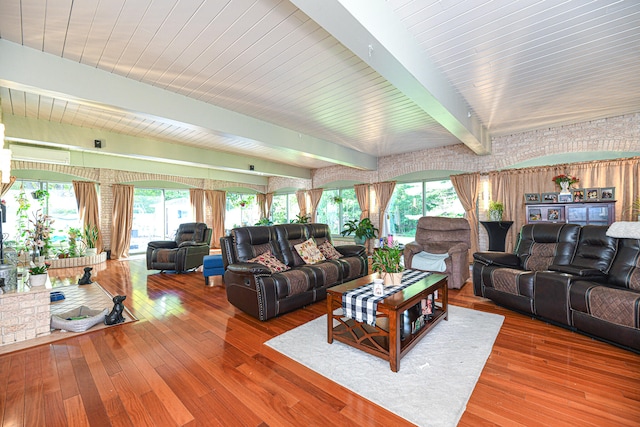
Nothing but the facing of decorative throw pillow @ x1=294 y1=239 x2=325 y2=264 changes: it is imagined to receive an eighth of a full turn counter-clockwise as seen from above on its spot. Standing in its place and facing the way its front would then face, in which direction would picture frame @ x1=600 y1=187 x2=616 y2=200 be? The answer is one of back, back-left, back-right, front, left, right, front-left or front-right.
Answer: front

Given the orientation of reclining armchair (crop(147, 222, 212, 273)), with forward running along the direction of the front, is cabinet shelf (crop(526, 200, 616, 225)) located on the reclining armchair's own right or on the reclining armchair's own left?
on the reclining armchair's own left

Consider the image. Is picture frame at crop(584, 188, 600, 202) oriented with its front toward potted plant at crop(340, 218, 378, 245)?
no

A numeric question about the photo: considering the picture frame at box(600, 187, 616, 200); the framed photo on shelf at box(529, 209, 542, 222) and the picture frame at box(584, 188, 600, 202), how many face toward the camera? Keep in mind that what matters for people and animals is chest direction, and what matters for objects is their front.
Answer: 3

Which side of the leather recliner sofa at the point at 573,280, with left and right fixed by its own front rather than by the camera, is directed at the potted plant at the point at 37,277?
front

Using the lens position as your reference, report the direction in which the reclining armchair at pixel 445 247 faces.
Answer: facing the viewer and to the left of the viewer

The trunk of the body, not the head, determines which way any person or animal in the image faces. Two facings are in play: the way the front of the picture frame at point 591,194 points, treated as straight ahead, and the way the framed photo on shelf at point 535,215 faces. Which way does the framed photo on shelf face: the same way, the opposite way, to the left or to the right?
the same way

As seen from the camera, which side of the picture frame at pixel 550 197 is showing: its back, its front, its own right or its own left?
front

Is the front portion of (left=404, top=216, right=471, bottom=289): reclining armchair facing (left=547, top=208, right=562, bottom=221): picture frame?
no

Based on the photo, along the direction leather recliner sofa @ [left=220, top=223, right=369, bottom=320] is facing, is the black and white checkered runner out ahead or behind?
ahead

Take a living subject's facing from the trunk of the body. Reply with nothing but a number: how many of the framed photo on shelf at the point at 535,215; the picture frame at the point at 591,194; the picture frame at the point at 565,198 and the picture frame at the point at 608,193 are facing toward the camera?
4

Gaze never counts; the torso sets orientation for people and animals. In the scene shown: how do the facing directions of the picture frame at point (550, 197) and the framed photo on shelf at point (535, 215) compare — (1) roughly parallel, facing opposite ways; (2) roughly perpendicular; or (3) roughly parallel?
roughly parallel

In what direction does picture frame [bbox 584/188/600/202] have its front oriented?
toward the camera

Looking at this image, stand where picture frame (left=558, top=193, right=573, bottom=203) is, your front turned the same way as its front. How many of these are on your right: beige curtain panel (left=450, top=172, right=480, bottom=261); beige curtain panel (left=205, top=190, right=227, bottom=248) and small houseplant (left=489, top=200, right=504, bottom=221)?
3

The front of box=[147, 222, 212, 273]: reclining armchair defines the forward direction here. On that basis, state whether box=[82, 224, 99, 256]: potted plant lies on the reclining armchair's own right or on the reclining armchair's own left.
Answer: on the reclining armchair's own right

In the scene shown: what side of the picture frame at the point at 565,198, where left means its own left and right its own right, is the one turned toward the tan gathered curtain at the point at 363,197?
right

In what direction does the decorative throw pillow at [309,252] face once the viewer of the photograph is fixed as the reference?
facing the viewer and to the right of the viewer

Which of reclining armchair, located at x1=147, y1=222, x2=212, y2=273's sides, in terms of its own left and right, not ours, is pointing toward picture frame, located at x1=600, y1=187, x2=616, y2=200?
left

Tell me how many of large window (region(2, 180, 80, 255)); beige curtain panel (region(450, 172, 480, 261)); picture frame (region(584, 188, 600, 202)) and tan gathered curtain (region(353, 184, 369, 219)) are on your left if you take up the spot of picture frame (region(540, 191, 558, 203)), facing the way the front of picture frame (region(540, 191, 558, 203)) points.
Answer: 1
